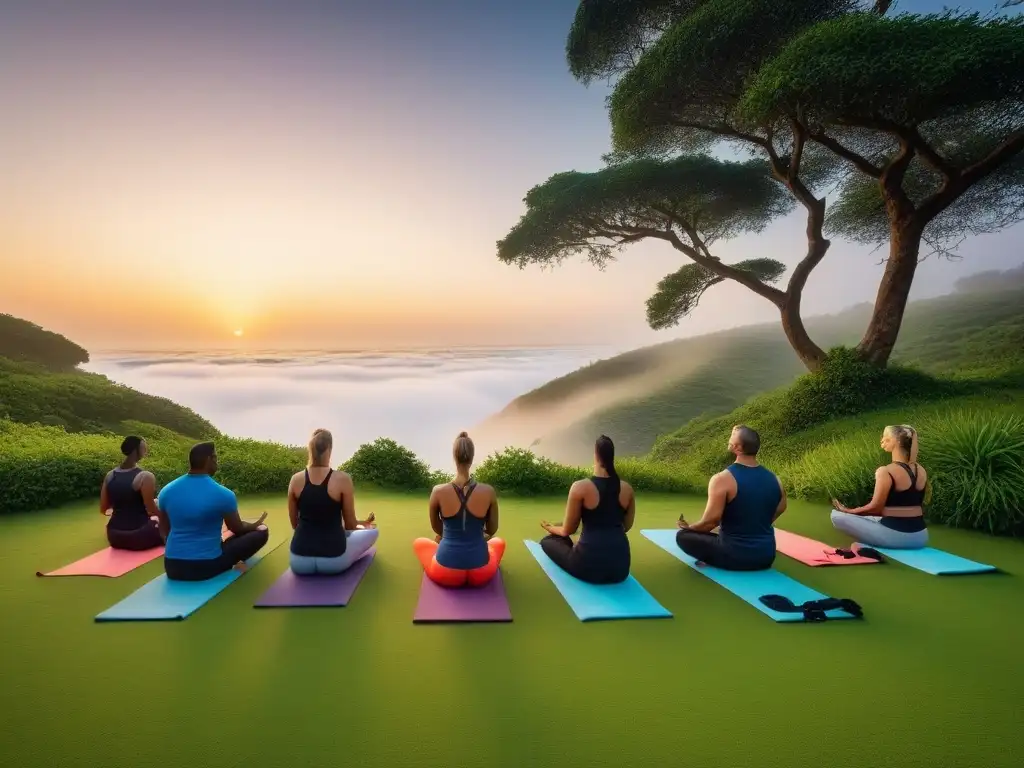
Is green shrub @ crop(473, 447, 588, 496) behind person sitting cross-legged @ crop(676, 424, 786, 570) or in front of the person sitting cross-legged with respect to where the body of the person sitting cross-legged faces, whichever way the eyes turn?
in front

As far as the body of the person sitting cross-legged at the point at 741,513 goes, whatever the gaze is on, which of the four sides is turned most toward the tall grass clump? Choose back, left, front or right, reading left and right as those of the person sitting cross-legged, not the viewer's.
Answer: right

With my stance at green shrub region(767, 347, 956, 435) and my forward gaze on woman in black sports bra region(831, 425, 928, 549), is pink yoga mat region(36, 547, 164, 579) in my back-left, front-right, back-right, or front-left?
front-right

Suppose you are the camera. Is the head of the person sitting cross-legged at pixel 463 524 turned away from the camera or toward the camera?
away from the camera

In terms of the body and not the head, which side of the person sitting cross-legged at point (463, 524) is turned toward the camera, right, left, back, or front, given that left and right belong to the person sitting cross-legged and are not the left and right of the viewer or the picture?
back

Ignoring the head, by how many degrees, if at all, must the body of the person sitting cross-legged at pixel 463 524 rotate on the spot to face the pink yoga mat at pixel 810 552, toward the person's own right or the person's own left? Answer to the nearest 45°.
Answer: approximately 90° to the person's own right

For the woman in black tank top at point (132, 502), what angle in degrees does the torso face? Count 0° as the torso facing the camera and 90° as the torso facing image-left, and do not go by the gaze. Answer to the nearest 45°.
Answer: approximately 225°

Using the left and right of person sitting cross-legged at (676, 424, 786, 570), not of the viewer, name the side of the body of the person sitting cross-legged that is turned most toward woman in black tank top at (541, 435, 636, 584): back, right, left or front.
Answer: left

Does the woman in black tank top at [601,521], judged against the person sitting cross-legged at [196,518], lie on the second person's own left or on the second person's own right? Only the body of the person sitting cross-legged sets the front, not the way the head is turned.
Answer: on the second person's own right

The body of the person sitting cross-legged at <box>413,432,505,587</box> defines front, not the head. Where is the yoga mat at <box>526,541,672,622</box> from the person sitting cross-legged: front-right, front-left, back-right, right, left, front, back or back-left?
right

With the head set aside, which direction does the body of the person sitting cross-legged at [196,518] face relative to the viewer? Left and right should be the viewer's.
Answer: facing away from the viewer and to the right of the viewer

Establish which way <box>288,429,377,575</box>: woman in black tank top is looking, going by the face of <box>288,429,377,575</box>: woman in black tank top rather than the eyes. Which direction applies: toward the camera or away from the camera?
away from the camera

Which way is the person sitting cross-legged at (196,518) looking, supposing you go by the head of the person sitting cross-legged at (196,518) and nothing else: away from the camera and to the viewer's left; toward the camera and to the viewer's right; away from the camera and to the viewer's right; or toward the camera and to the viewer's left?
away from the camera and to the viewer's right

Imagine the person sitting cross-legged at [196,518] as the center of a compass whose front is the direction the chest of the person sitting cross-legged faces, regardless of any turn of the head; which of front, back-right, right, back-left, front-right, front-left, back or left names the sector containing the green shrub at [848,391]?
front-right

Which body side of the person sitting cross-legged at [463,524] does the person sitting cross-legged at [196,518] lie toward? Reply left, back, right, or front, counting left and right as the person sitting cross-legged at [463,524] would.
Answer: left

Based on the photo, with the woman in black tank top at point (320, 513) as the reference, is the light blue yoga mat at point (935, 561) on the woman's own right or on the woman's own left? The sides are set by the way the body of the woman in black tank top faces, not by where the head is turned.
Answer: on the woman's own right
